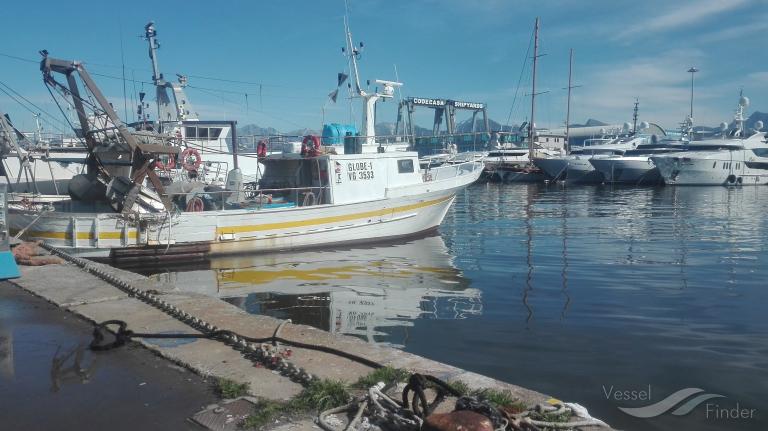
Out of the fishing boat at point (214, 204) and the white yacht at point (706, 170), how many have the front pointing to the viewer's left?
1

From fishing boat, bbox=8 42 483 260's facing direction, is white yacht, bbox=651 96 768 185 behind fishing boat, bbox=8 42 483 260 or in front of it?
in front

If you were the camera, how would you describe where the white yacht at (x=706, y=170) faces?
facing to the left of the viewer

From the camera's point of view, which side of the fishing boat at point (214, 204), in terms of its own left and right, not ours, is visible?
right

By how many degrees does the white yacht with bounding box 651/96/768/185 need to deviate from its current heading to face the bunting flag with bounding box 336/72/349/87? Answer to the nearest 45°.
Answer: approximately 90° to its left
